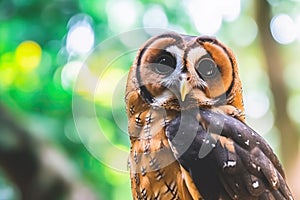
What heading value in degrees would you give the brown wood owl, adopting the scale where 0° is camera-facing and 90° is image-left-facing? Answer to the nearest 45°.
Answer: approximately 45°
